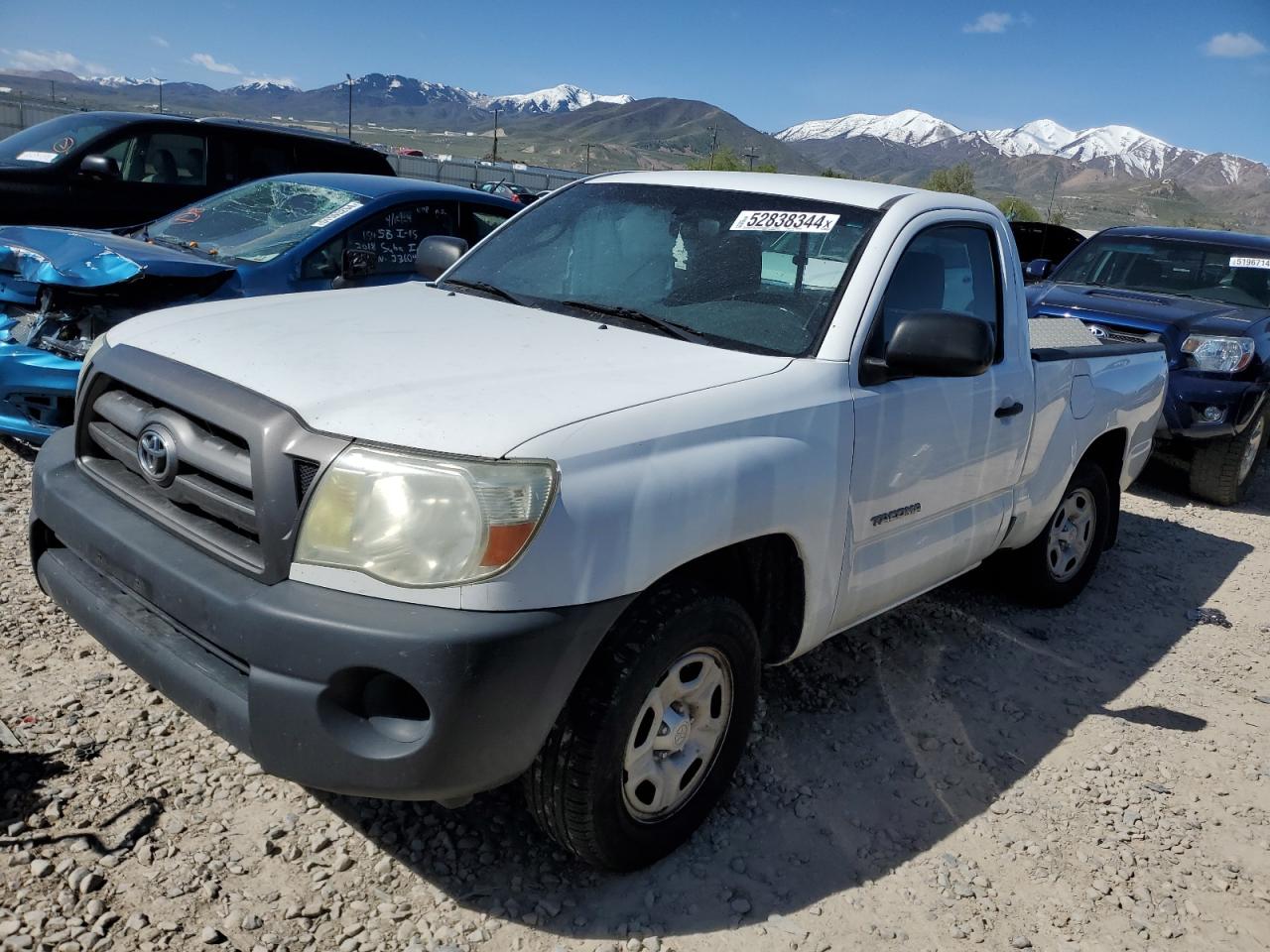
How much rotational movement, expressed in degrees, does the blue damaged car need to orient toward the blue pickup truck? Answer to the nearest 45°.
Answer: approximately 135° to its left

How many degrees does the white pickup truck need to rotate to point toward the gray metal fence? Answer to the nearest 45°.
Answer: approximately 135° to its right

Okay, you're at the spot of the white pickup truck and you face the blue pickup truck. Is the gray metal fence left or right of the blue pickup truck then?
left

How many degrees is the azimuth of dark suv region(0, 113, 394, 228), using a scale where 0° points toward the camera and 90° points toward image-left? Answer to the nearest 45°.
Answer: approximately 45°

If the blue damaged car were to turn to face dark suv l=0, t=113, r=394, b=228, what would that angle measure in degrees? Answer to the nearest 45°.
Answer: approximately 135° to its right

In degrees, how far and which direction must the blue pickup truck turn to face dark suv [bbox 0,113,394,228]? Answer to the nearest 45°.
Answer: approximately 45° to its right

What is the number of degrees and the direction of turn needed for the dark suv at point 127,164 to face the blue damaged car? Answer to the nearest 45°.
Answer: approximately 45° to its left

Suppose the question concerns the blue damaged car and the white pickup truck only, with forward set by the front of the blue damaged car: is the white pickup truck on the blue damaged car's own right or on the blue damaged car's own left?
on the blue damaged car's own left

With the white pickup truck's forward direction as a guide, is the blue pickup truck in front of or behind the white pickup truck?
behind

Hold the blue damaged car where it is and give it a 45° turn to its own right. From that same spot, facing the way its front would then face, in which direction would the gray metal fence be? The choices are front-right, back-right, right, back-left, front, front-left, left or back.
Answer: right
